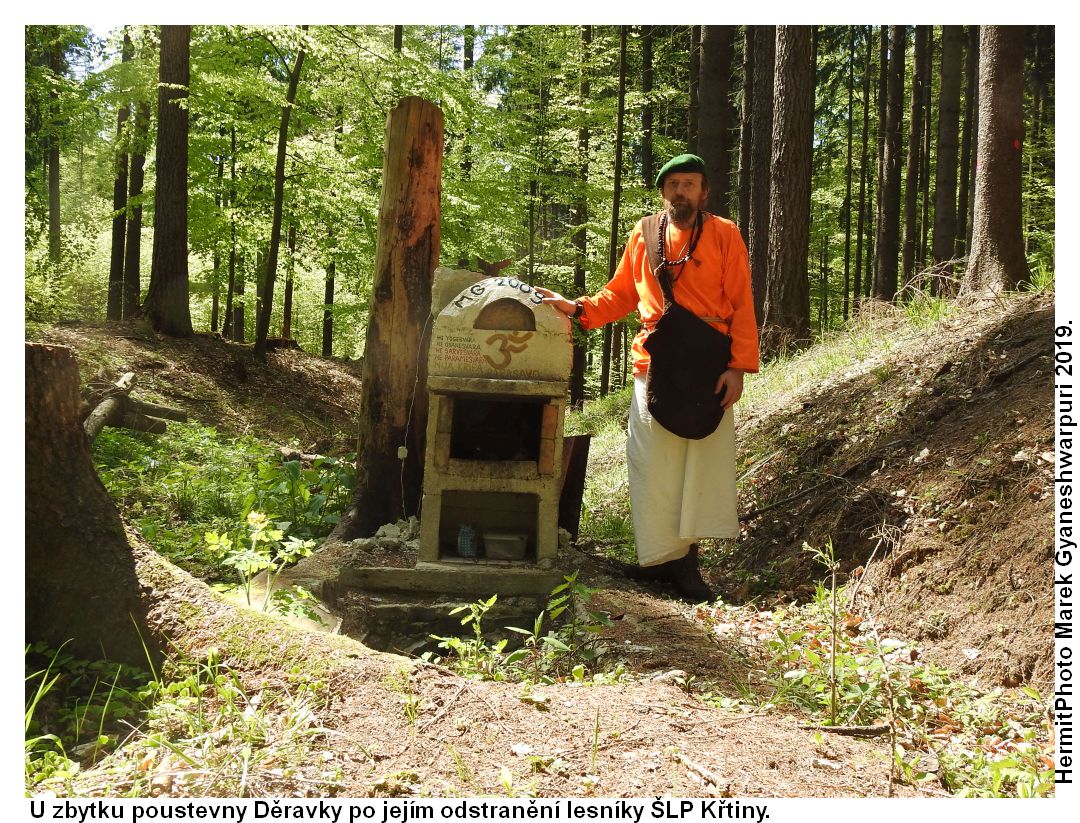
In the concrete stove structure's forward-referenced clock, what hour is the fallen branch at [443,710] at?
The fallen branch is roughly at 12 o'clock from the concrete stove structure.

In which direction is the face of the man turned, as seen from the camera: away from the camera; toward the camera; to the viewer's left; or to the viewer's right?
toward the camera

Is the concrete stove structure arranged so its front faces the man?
no

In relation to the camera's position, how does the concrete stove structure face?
facing the viewer

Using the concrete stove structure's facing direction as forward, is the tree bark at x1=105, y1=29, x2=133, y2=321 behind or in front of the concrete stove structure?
behind

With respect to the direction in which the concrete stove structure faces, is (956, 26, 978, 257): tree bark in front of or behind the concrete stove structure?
behind

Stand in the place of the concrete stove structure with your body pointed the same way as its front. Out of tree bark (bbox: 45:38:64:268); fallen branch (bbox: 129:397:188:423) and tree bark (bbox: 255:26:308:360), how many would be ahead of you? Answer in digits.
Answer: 0

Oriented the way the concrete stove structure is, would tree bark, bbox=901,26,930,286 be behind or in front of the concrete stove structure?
behind

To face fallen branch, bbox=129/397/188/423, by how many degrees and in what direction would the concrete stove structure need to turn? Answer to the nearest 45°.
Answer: approximately 135° to its right

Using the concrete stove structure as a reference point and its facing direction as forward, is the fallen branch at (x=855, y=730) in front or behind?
in front

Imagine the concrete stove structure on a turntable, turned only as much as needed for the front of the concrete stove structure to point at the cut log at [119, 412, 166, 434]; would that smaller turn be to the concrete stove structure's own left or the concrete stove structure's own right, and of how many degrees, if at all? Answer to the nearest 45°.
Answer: approximately 135° to the concrete stove structure's own right
